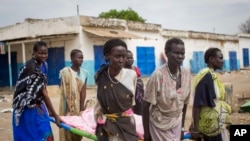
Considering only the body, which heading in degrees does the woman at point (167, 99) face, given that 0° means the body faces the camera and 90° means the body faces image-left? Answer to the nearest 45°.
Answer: approximately 315°

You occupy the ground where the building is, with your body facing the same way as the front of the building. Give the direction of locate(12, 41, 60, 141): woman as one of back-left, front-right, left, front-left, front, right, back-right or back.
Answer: front-right

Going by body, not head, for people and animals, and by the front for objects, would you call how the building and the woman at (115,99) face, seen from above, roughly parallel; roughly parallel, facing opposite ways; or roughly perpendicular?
roughly parallel

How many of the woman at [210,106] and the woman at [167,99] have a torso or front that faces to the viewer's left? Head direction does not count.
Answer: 0

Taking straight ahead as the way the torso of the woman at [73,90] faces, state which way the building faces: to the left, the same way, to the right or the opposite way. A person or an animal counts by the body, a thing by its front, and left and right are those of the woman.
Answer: the same way

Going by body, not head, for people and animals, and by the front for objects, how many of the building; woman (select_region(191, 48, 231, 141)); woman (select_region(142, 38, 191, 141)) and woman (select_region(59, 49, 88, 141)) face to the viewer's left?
0

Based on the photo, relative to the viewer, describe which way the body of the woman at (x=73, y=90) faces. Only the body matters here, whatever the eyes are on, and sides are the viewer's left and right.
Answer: facing the viewer and to the right of the viewer

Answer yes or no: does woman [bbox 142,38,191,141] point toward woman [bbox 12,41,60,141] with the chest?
no

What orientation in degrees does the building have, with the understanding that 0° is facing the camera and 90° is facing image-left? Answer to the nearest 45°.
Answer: approximately 315°

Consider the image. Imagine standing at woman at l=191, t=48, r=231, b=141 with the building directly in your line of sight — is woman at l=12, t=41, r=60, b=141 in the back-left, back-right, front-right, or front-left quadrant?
front-left
